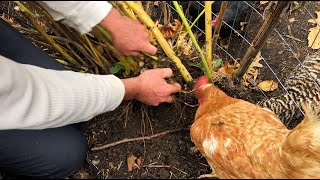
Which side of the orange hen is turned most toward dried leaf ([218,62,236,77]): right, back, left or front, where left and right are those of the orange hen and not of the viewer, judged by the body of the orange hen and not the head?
front

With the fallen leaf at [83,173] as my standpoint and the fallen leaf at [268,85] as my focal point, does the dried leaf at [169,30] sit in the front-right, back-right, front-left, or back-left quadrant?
front-left

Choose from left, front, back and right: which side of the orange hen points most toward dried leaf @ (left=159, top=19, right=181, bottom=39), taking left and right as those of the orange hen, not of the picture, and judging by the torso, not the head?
front

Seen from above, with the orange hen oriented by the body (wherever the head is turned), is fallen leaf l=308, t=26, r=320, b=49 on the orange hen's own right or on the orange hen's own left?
on the orange hen's own right

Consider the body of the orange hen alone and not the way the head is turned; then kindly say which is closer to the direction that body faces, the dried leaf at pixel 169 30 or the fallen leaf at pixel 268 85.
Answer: the dried leaf

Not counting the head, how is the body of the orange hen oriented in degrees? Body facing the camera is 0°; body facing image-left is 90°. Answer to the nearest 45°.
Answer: approximately 135°

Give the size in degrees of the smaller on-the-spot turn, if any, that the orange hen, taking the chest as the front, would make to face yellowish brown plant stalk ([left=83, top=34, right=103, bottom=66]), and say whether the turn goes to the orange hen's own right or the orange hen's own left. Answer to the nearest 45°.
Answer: approximately 45° to the orange hen's own left

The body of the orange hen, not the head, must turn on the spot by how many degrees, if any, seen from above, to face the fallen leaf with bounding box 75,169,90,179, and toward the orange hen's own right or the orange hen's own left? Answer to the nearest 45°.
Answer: approximately 45° to the orange hen's own left

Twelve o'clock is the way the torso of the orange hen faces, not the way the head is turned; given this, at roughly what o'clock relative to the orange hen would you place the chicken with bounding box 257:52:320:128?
The chicken is roughly at 2 o'clock from the orange hen.

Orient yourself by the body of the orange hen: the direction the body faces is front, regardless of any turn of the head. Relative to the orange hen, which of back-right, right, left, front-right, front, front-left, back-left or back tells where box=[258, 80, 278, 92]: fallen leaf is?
front-right
